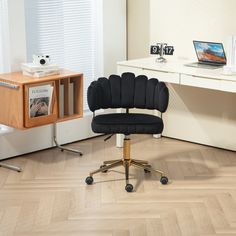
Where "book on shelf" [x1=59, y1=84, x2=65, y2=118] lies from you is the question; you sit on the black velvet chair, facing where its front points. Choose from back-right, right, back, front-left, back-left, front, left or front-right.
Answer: back-right

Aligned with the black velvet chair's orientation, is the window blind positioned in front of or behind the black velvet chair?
behind

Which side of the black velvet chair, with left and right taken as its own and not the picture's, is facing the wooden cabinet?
right

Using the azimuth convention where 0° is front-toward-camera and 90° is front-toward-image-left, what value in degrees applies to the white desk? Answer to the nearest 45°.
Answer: approximately 45°

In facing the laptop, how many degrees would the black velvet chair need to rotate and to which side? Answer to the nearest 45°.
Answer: approximately 135° to its left

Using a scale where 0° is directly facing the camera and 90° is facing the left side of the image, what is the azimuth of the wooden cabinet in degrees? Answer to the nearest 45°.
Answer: approximately 315°
